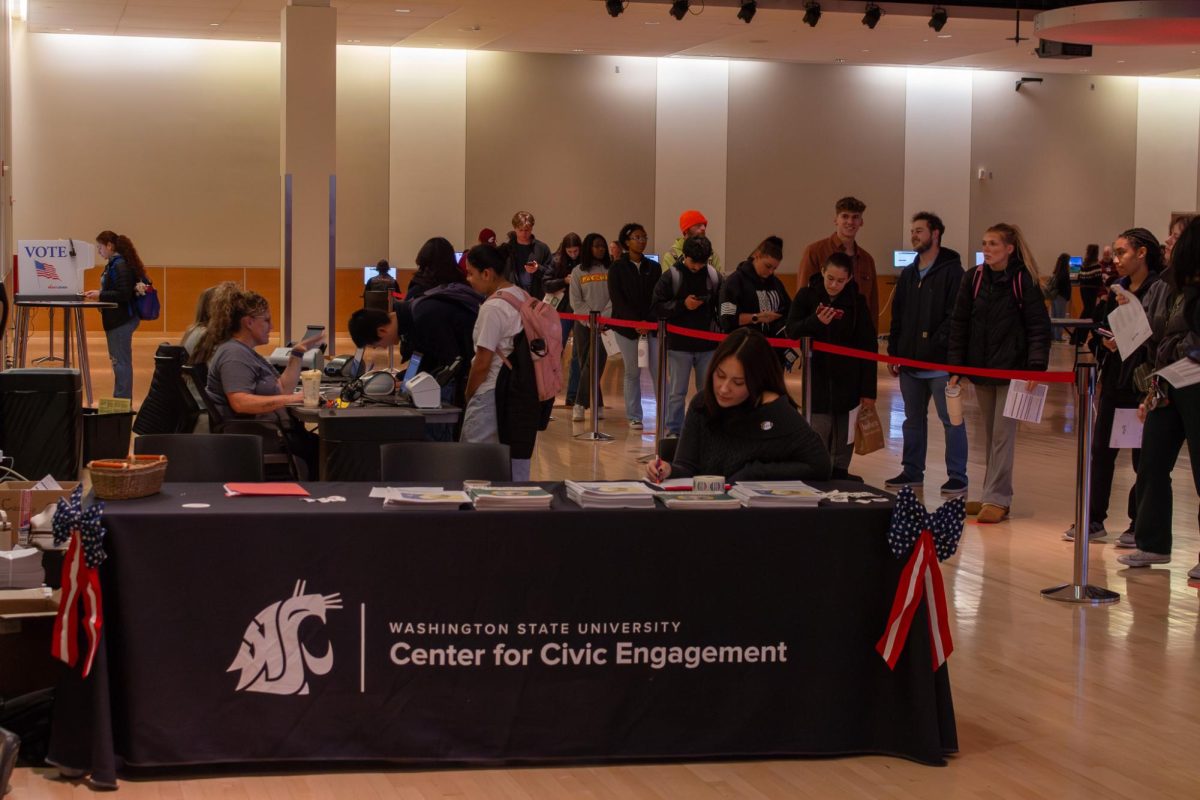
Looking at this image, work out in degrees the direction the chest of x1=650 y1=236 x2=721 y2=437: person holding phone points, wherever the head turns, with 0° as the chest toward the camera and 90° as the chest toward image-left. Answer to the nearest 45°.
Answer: approximately 0°

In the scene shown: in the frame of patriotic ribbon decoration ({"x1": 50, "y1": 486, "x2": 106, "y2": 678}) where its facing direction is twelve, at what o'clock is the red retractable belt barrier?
The red retractable belt barrier is roughly at 8 o'clock from the patriotic ribbon decoration.

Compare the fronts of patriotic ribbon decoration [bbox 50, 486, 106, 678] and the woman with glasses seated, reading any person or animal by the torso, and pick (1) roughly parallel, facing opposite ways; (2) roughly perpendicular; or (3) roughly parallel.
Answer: roughly perpendicular

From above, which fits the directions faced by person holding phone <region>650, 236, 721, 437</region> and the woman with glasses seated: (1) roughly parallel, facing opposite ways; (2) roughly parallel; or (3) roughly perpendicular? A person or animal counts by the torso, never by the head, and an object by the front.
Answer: roughly perpendicular

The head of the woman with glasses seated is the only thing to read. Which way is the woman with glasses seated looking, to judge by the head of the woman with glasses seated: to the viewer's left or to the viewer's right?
to the viewer's right

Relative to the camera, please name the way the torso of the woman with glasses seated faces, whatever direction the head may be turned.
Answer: to the viewer's right

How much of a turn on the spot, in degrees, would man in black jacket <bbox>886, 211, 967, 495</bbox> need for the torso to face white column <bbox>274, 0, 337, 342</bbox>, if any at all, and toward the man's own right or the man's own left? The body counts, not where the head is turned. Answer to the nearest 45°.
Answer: approximately 90° to the man's own right

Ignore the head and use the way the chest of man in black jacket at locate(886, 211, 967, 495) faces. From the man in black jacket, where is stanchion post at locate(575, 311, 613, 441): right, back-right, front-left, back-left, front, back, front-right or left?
right

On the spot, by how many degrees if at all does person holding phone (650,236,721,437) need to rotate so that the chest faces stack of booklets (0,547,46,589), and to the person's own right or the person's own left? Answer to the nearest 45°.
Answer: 0° — they already face it

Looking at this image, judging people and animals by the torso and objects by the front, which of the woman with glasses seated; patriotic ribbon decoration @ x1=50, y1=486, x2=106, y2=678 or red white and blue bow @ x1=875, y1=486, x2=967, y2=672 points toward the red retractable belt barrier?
the woman with glasses seated
